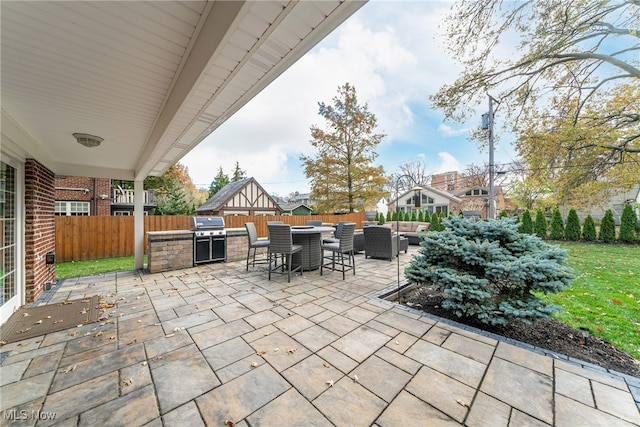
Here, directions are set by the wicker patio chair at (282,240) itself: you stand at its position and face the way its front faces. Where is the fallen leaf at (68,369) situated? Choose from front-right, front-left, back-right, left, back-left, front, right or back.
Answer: back

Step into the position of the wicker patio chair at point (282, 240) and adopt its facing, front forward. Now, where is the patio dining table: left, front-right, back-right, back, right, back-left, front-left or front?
front

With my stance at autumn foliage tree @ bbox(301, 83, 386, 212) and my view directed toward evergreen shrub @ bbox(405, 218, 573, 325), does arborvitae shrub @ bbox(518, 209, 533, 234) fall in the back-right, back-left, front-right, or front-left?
front-left

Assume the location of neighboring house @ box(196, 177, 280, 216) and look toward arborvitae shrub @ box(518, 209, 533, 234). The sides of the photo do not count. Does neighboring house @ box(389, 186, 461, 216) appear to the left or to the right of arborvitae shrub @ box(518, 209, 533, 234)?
left

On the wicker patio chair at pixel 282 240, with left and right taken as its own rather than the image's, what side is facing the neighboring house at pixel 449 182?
front

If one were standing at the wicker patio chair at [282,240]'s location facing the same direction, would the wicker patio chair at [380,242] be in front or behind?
in front

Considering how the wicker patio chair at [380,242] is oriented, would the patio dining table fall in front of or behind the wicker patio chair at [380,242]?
behind

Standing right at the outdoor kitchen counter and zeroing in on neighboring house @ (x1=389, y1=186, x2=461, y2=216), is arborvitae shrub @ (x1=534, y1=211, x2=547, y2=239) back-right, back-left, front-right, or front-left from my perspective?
front-right

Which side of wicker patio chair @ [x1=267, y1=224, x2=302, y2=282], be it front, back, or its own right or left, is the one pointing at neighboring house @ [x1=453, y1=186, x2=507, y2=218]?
front

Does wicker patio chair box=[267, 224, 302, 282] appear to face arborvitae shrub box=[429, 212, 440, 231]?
yes

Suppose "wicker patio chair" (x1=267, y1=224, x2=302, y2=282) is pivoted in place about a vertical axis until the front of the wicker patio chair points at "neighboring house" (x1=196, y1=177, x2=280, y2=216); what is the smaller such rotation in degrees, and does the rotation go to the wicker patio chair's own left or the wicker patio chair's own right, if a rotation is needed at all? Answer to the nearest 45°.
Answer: approximately 45° to the wicker patio chair's own left

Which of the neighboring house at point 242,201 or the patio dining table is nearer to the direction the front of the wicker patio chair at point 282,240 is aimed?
the patio dining table

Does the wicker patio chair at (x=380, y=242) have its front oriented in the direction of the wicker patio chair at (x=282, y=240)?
no

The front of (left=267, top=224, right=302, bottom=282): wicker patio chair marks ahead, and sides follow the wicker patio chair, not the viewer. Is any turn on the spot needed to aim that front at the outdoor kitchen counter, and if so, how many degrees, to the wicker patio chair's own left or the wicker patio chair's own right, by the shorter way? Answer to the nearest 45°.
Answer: approximately 90° to the wicker patio chair's own left

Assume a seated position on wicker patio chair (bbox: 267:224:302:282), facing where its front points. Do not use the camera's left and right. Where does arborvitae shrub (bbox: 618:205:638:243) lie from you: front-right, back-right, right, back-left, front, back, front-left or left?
front-right

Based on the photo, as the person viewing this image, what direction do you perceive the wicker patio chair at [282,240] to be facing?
facing away from the viewer and to the right of the viewer
